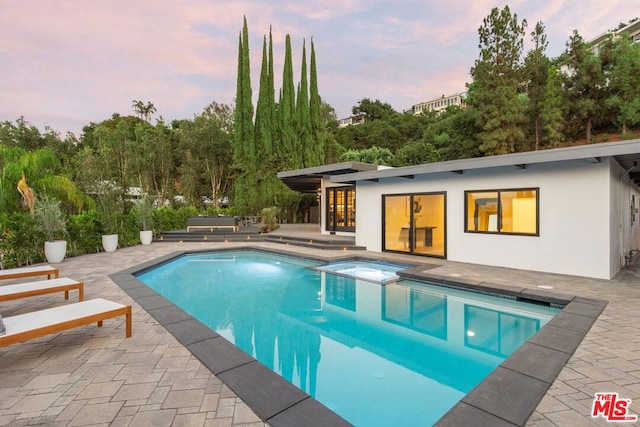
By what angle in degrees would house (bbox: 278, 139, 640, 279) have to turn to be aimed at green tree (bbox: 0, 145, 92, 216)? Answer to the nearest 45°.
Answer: approximately 45° to its right

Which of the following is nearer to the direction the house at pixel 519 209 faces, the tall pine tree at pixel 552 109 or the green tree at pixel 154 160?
the green tree

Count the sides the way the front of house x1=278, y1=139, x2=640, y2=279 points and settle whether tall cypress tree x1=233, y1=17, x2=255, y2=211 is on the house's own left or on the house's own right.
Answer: on the house's own right

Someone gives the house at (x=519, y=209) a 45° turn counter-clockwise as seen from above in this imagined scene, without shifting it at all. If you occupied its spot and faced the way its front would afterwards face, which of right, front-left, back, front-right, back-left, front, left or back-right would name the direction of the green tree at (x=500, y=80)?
back

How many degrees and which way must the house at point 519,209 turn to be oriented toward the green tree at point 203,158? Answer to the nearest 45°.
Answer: approximately 90° to its right

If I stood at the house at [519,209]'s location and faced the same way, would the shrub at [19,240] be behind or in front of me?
in front

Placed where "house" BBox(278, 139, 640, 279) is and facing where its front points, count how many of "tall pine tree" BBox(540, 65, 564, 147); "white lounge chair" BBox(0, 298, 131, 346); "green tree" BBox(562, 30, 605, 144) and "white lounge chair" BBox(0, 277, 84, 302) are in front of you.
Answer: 2

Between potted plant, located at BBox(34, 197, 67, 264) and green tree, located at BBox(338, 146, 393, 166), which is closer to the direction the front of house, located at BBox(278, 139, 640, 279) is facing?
the potted plant

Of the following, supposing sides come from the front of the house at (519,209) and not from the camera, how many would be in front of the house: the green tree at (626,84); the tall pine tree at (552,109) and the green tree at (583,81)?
0

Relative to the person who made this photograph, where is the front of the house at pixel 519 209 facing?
facing the viewer and to the left of the viewer

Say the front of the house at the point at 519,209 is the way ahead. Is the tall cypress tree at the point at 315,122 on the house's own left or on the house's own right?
on the house's own right

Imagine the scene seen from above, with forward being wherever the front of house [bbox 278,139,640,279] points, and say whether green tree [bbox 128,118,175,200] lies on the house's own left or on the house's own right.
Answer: on the house's own right

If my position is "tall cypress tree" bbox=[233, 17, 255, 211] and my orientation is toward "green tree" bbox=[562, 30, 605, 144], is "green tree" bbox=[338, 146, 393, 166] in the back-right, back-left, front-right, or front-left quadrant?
front-left

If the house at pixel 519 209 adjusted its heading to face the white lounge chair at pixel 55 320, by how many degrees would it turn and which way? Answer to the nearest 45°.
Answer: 0° — it already faces it

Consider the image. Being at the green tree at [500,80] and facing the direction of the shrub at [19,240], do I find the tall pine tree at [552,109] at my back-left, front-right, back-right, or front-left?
back-left

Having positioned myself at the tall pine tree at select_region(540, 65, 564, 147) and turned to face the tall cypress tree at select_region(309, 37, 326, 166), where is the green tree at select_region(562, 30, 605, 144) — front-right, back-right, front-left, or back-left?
back-right

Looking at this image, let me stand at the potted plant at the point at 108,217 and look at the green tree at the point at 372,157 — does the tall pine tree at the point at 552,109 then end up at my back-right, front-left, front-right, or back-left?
front-right
